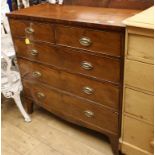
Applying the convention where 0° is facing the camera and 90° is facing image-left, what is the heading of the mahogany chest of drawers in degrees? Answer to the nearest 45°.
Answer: approximately 45°
